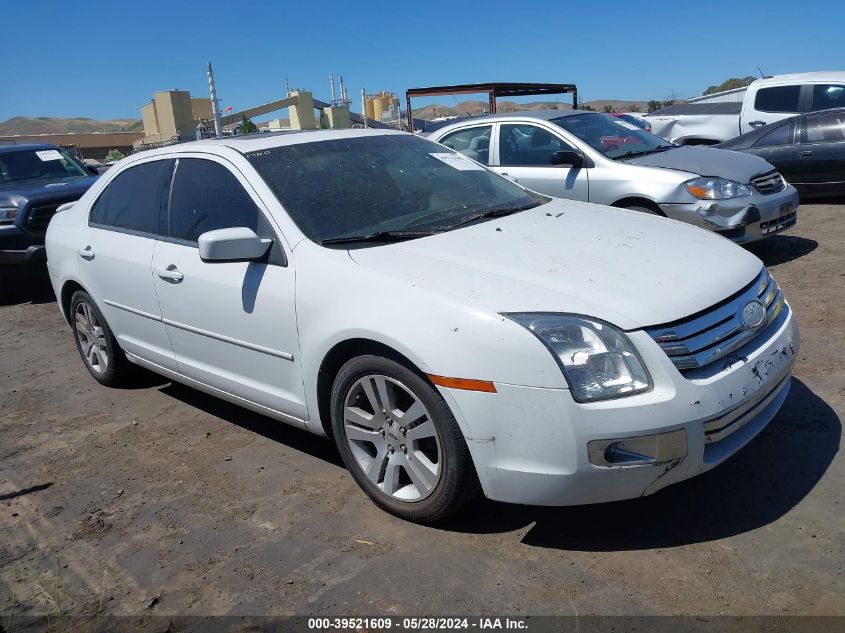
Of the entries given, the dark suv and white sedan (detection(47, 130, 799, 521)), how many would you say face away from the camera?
0

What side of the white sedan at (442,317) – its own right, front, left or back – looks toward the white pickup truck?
left

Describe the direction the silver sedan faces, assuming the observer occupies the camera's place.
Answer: facing the viewer and to the right of the viewer

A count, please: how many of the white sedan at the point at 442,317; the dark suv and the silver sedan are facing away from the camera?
0

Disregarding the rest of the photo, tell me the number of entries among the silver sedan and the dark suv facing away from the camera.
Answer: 0

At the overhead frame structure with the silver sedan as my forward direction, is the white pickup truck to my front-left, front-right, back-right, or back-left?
front-left

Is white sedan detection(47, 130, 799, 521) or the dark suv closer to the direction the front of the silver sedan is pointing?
the white sedan

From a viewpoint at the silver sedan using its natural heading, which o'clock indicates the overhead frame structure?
The overhead frame structure is roughly at 7 o'clock from the silver sedan.

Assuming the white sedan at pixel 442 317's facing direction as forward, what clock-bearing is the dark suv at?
The dark suv is roughly at 6 o'clock from the white sedan.

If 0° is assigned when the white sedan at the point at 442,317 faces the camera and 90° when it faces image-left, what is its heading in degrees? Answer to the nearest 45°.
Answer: approximately 315°

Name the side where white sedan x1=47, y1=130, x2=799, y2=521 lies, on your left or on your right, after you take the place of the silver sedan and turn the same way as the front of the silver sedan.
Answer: on your right

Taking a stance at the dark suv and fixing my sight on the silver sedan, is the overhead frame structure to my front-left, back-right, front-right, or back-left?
front-left

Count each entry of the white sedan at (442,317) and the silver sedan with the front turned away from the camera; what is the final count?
0
